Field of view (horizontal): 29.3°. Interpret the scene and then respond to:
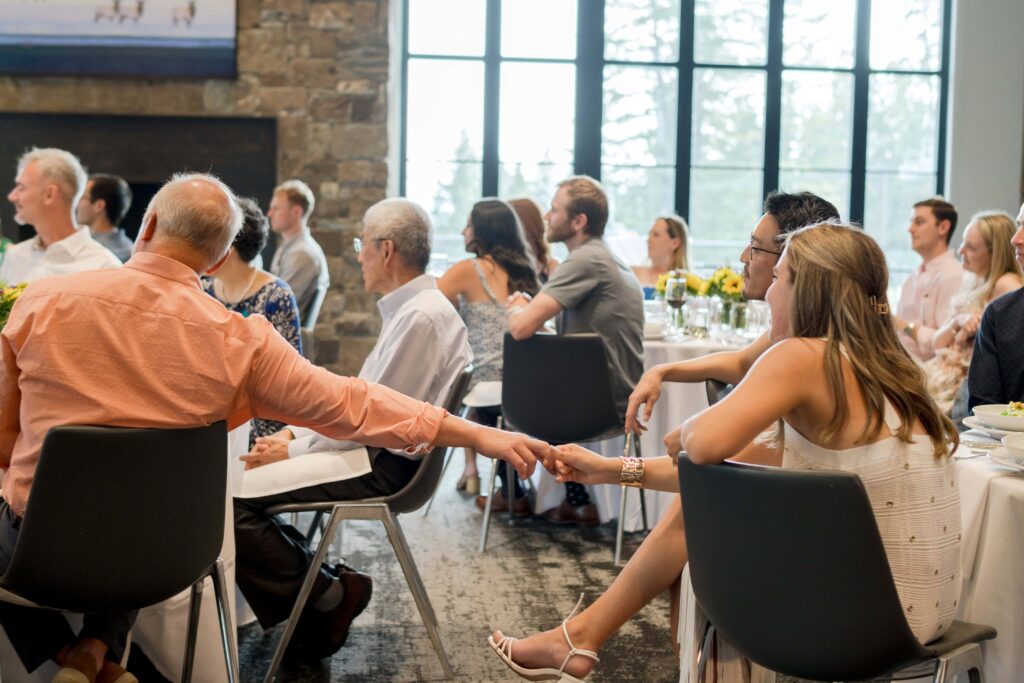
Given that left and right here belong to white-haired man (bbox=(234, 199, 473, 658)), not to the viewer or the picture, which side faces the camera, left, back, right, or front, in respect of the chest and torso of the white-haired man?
left

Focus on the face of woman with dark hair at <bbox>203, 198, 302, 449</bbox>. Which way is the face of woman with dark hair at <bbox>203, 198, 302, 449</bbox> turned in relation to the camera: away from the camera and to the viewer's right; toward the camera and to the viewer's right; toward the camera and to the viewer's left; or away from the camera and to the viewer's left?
away from the camera and to the viewer's right

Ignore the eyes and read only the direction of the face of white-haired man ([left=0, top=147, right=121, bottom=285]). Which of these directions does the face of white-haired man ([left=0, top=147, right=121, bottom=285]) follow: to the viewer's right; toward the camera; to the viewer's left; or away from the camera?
to the viewer's left

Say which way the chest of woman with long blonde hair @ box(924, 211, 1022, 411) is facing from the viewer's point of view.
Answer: to the viewer's left

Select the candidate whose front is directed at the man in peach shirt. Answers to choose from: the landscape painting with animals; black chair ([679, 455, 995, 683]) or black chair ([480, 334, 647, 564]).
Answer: the landscape painting with animals

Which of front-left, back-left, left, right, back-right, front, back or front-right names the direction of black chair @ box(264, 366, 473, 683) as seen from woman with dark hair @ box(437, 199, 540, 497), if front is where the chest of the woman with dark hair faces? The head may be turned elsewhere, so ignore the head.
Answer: back-left

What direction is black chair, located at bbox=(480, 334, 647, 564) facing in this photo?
away from the camera

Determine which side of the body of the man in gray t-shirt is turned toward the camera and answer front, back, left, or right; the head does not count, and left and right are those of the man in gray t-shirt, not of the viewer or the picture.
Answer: left

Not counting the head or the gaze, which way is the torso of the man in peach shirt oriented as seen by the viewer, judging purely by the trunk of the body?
away from the camera

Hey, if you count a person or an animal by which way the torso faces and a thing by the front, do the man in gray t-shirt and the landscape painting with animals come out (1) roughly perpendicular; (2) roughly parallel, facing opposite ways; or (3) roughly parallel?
roughly perpendicular
